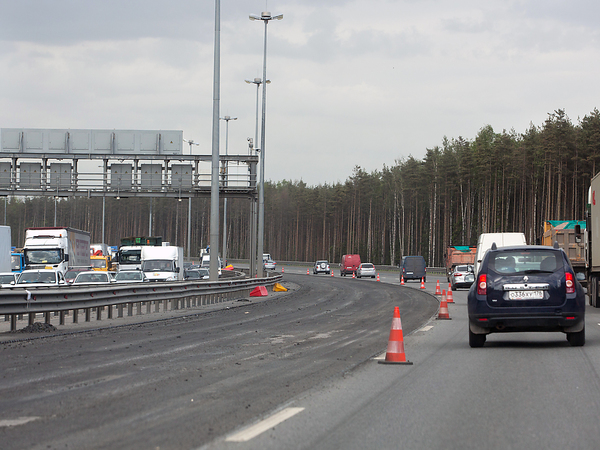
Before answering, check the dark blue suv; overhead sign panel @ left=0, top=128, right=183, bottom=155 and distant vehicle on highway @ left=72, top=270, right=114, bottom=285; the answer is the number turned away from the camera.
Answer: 2

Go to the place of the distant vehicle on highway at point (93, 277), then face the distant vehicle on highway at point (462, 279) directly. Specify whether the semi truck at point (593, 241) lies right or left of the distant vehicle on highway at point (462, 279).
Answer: right

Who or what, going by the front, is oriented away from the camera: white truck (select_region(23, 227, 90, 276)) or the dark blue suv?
the dark blue suv

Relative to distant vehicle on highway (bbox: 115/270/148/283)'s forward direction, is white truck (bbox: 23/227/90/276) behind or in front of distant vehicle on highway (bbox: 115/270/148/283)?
behind

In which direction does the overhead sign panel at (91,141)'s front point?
away from the camera

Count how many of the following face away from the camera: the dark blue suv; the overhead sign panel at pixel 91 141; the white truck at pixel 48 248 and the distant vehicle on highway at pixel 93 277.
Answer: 2

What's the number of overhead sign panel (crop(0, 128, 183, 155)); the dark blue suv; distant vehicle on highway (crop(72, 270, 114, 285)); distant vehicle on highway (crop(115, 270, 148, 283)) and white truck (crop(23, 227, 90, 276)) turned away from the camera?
2

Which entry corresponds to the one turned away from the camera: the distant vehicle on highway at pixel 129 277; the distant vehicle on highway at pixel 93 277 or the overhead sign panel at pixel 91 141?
the overhead sign panel

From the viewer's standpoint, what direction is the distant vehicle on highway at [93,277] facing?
toward the camera

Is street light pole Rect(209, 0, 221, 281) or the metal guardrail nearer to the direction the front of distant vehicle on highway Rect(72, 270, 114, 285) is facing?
the metal guardrail

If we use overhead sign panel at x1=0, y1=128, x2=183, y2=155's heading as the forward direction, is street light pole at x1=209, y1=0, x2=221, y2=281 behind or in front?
behind

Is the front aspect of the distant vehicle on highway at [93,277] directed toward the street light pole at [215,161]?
no

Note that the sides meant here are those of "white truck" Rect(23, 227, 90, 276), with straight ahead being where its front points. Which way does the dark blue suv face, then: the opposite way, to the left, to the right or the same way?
the opposite way

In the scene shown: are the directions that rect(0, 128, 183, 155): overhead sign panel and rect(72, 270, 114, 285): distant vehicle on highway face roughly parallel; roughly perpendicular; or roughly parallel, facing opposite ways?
roughly parallel, facing opposite ways

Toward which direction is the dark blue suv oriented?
away from the camera

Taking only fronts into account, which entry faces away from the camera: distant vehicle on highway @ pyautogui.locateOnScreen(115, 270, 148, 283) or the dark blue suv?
the dark blue suv
